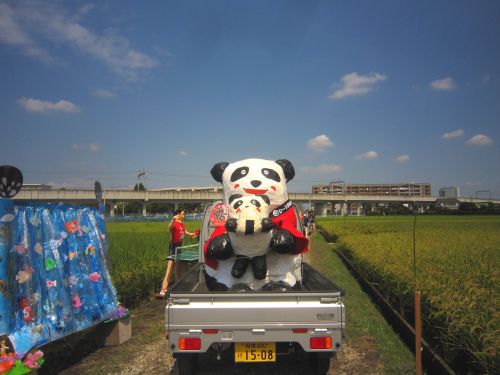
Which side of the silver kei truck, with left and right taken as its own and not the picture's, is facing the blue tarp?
left

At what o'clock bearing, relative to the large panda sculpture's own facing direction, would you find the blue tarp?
The blue tarp is roughly at 3 o'clock from the large panda sculpture.

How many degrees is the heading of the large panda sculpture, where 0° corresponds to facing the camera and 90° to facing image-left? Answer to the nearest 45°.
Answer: approximately 0°

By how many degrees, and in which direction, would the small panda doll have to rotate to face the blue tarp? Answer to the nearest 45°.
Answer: approximately 90° to its right

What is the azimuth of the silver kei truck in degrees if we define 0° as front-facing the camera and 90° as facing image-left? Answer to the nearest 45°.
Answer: approximately 180°
